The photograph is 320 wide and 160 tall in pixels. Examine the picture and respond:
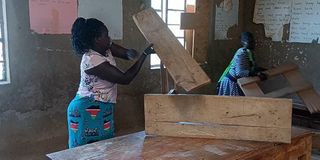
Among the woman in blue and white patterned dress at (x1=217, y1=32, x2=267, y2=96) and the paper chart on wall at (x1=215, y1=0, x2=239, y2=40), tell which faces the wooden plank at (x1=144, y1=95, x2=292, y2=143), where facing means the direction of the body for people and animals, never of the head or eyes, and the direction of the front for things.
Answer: the paper chart on wall

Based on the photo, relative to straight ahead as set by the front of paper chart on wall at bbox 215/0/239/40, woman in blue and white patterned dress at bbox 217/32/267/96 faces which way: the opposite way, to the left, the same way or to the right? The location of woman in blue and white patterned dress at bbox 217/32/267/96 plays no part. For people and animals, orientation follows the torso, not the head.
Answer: to the left

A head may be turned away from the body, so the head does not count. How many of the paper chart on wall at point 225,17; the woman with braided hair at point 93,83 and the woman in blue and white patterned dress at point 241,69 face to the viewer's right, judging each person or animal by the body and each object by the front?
2

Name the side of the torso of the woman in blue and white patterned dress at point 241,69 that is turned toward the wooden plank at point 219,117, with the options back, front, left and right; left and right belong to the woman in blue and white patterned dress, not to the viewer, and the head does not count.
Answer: right

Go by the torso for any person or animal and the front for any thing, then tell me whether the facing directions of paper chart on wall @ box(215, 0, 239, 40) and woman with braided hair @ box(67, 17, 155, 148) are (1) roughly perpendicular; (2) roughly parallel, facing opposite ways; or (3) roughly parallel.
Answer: roughly perpendicular

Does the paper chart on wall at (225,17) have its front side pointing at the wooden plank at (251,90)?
yes

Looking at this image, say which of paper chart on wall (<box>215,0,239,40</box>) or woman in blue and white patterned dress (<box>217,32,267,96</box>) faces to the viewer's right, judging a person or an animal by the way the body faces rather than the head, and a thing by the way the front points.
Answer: the woman in blue and white patterned dress

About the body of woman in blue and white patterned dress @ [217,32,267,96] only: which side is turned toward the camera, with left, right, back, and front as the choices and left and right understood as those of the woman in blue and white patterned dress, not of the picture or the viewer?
right

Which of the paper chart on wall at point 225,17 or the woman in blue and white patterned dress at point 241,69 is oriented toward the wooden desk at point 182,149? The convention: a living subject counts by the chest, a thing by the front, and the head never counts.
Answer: the paper chart on wall

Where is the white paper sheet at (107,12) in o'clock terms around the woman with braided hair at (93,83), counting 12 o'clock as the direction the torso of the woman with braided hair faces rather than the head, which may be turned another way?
The white paper sheet is roughly at 9 o'clock from the woman with braided hair.

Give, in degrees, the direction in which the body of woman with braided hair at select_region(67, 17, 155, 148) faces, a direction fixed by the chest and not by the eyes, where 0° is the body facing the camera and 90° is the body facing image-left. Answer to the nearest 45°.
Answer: approximately 270°

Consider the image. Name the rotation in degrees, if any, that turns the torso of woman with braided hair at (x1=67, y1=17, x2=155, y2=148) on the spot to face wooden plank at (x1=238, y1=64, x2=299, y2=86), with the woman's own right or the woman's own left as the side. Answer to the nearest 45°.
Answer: approximately 45° to the woman's own left

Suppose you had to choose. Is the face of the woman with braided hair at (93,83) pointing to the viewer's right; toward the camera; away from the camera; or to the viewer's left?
to the viewer's right
